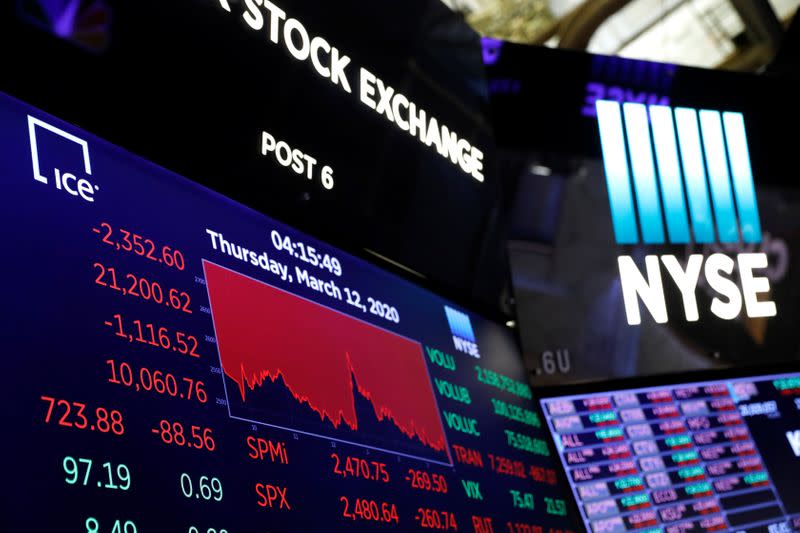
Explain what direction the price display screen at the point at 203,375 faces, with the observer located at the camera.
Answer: facing the viewer and to the right of the viewer

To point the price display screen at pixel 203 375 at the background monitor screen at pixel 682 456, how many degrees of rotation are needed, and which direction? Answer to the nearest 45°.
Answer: approximately 90° to its left
